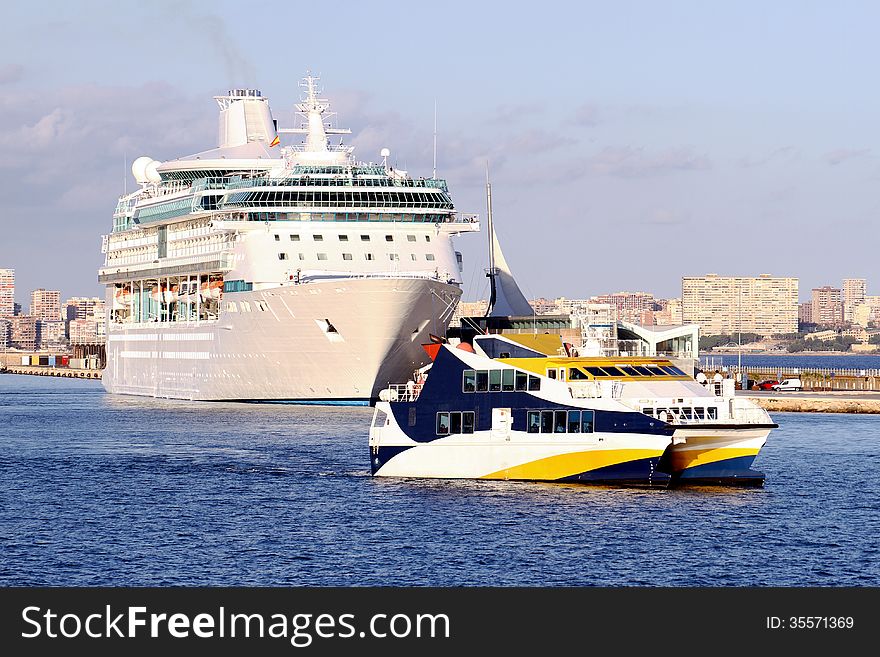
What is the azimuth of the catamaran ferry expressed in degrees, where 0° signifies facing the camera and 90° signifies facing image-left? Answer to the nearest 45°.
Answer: approximately 315°
